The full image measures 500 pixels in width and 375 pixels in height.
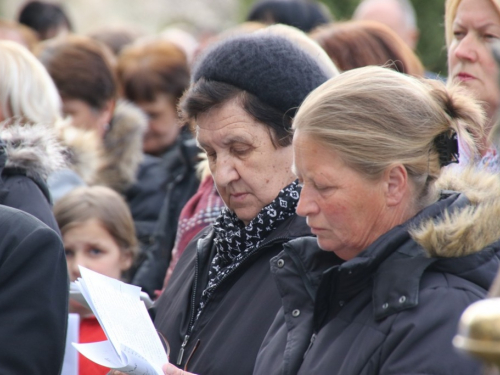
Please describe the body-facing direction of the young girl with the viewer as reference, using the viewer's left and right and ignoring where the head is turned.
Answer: facing the viewer and to the left of the viewer

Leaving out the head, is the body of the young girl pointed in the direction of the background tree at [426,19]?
no

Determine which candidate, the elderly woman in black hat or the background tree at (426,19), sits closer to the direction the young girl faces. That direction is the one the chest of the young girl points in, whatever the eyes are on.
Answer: the elderly woman in black hat

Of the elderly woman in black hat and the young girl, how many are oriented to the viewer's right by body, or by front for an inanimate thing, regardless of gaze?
0

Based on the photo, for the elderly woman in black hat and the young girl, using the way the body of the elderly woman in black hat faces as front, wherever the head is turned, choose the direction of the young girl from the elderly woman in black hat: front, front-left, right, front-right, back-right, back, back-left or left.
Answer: right

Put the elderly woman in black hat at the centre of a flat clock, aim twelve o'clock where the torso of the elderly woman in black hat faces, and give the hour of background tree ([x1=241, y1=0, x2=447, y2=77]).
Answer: The background tree is roughly at 5 o'clock from the elderly woman in black hat.

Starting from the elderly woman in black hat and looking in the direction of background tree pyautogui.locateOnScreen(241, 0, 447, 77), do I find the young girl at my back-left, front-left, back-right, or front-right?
front-left

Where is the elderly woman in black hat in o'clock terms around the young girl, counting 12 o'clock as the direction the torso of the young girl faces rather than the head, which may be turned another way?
The elderly woman in black hat is roughly at 10 o'clock from the young girl.

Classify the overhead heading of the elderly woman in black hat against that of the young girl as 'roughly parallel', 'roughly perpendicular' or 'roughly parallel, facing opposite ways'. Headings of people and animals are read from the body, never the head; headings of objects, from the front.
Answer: roughly parallel
